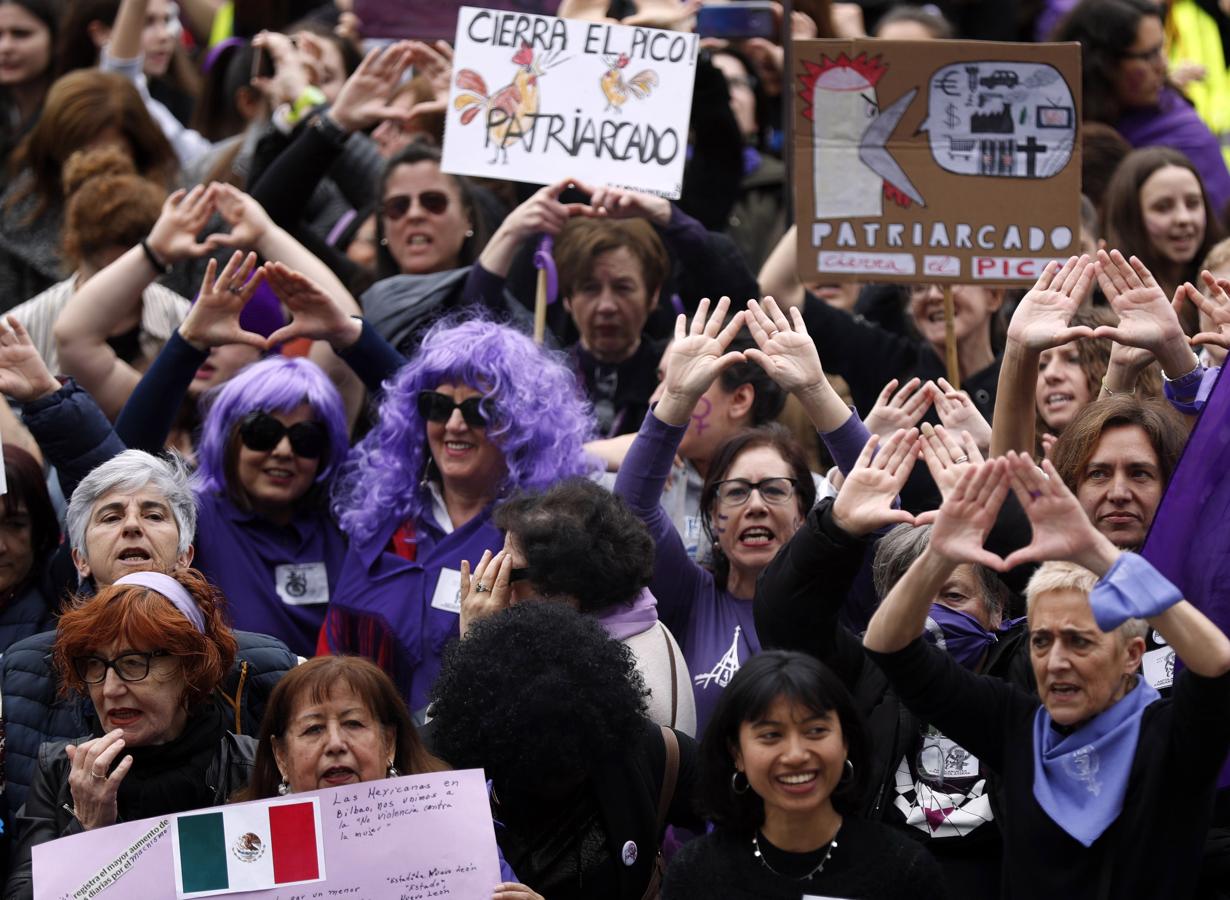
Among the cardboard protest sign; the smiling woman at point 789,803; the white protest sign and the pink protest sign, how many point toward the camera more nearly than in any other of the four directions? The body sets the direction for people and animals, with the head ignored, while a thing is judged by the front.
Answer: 4

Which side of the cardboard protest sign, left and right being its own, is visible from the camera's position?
front

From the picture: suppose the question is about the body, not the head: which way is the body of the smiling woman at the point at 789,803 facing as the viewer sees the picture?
toward the camera

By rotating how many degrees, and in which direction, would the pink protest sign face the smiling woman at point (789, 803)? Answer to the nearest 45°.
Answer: approximately 90° to its left

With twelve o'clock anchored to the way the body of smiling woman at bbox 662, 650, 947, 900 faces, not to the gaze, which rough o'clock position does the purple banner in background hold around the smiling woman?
The purple banner in background is roughly at 8 o'clock from the smiling woman.

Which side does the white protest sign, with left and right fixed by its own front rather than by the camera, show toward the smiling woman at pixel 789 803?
front

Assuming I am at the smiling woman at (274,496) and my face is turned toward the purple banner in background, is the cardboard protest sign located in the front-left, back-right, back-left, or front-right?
front-left

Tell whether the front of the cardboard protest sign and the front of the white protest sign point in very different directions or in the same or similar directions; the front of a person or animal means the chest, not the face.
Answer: same or similar directions

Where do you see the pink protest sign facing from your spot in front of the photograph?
facing the viewer

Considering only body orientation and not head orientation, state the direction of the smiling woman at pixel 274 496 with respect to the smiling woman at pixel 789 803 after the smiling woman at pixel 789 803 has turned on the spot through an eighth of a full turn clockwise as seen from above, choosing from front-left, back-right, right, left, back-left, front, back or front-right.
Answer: right

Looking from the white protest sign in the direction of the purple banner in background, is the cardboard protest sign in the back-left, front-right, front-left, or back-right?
front-left

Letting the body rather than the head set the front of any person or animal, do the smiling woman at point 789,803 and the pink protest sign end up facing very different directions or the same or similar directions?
same or similar directions
